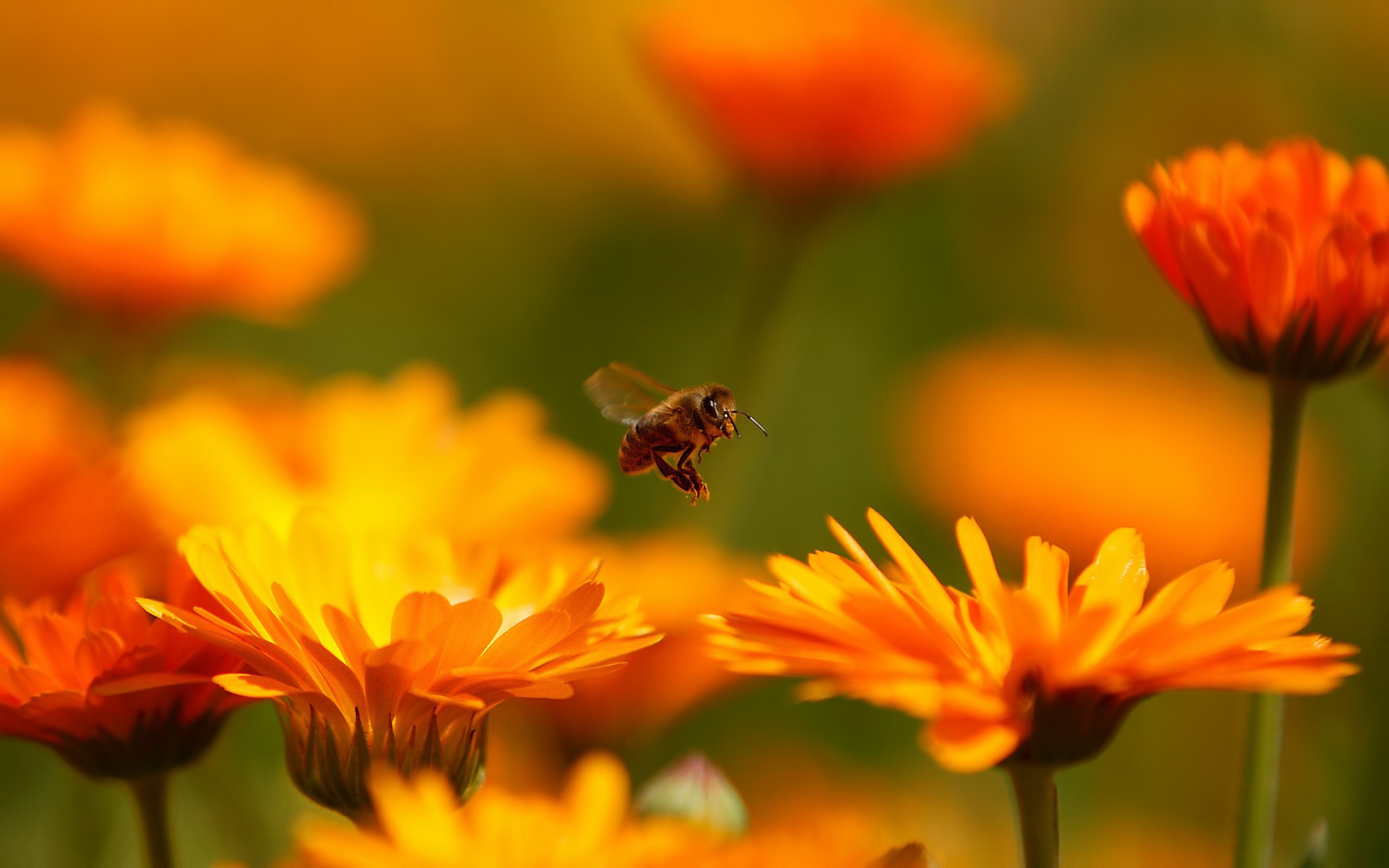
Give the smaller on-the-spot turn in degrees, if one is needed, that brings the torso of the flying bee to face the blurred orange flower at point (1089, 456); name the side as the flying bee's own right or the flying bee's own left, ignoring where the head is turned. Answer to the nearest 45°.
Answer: approximately 45° to the flying bee's own left

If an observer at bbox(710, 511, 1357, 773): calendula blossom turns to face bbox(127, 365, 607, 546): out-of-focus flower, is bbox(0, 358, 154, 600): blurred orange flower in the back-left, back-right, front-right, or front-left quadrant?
front-left

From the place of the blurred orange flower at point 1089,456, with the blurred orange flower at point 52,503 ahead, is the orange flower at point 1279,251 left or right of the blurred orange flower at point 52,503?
left

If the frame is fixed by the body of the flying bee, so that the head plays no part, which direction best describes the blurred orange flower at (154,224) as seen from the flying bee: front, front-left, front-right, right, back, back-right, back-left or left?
back-left

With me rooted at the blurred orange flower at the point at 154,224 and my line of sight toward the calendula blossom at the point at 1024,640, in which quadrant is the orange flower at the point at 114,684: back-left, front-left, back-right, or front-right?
front-right

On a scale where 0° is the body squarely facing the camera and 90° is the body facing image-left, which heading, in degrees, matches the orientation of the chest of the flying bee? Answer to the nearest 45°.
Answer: approximately 270°
